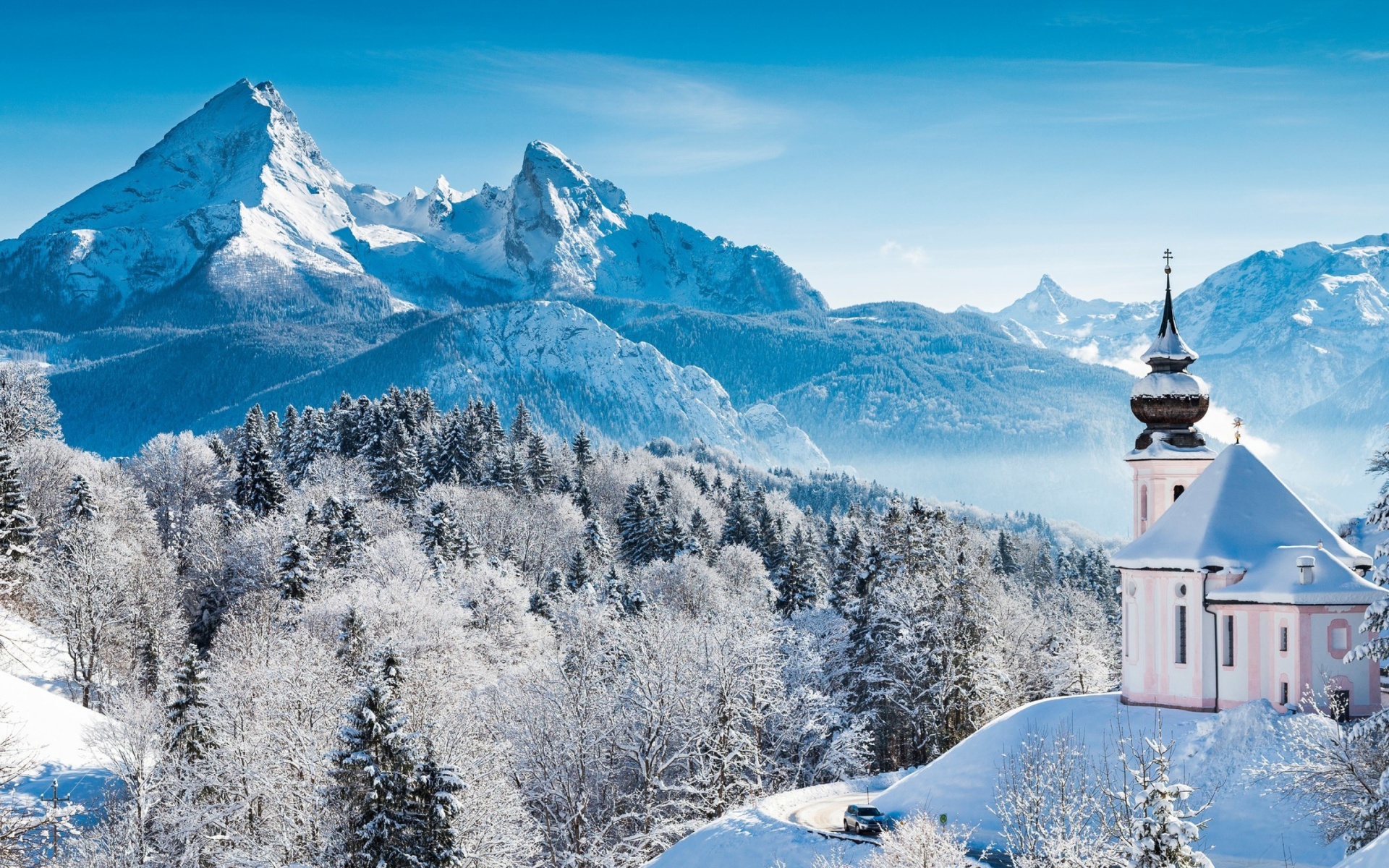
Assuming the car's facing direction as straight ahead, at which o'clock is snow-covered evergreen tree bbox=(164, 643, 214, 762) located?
The snow-covered evergreen tree is roughly at 5 o'clock from the car.

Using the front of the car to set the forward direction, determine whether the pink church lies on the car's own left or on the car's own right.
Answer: on the car's own left

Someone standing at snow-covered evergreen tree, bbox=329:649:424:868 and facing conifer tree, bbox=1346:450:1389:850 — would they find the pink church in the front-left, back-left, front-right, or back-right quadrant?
front-left

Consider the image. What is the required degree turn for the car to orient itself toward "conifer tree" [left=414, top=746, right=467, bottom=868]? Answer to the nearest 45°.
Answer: approximately 90° to its right

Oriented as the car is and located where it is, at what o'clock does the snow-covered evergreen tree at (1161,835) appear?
The snow-covered evergreen tree is roughly at 1 o'clock from the car.

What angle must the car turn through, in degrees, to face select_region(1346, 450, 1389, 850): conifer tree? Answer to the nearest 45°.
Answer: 0° — it already faces it

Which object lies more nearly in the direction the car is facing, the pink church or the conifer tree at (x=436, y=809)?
the pink church

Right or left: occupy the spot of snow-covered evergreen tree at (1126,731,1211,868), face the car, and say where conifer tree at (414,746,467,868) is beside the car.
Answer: left

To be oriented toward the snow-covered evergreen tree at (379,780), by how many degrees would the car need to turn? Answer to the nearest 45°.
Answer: approximately 90° to its right
